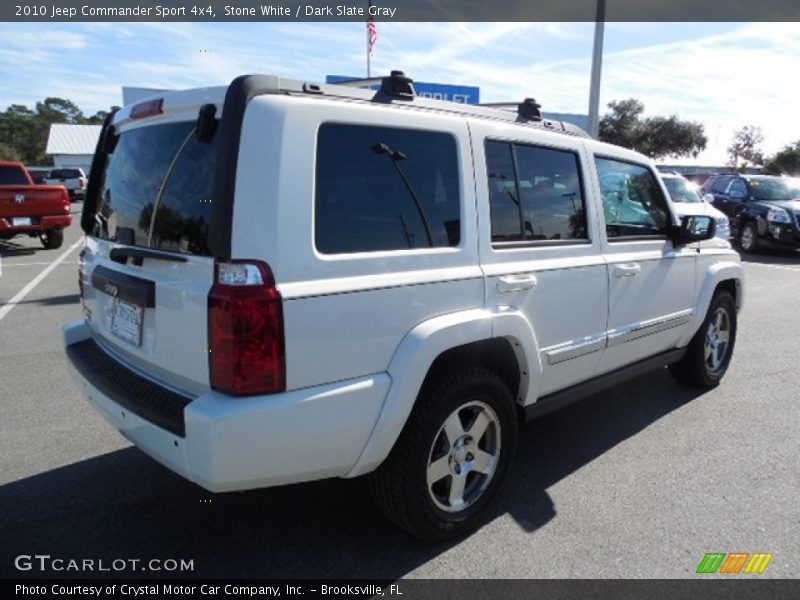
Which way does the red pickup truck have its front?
away from the camera

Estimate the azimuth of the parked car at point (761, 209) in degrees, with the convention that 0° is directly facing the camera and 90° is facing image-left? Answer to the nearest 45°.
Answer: approximately 315°

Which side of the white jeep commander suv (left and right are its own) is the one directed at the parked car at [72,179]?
left

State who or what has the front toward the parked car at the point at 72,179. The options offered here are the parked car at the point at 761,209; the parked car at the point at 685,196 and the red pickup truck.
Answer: the red pickup truck

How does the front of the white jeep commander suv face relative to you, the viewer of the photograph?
facing away from the viewer and to the right of the viewer

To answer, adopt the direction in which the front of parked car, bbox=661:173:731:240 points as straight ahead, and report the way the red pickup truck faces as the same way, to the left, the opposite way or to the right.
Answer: the opposite way

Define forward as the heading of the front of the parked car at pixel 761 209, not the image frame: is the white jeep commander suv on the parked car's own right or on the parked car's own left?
on the parked car's own right

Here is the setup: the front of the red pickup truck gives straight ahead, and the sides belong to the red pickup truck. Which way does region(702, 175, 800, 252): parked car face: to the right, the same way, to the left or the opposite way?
the opposite way

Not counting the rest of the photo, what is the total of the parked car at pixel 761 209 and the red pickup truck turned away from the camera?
1

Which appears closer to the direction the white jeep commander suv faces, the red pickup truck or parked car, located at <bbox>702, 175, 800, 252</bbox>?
the parked car

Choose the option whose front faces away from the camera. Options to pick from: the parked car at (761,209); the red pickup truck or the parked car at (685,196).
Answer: the red pickup truck

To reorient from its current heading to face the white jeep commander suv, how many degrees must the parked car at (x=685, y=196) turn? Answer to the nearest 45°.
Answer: approximately 45° to its right
